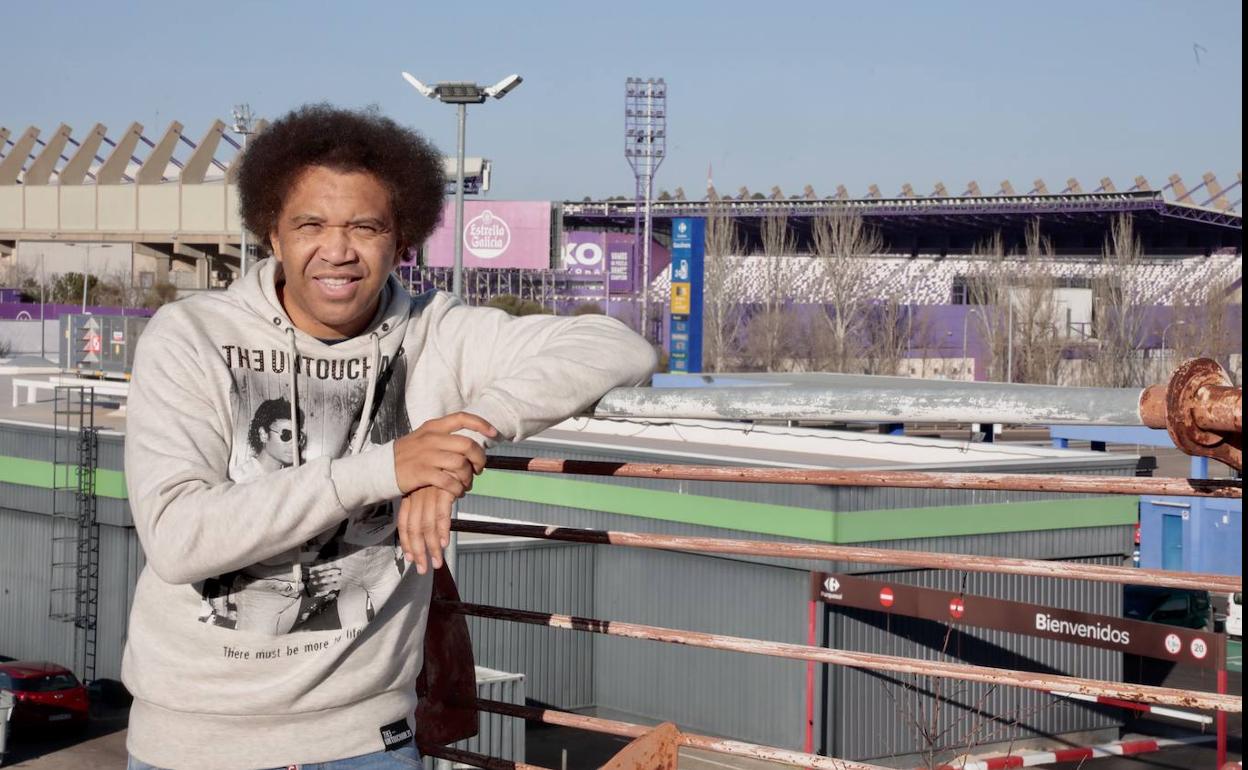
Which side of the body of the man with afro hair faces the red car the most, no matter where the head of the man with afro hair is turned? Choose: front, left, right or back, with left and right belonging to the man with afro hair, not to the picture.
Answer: back

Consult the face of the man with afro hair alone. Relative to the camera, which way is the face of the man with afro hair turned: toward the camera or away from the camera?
toward the camera

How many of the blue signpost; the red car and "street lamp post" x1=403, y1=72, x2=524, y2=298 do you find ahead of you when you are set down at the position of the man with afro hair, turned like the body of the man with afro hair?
0

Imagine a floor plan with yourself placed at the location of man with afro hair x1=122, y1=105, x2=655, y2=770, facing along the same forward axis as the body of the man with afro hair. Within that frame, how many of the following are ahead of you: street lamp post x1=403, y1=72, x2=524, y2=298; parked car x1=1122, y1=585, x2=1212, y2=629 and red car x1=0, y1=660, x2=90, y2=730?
0

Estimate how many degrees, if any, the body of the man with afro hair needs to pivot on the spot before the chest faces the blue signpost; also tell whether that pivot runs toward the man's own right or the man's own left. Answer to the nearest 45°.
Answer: approximately 180°

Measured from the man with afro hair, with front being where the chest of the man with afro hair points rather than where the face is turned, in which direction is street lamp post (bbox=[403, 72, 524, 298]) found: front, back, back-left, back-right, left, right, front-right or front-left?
back

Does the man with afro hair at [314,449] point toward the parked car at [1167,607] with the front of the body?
no

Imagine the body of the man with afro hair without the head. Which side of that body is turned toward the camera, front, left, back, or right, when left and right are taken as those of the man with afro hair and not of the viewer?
front
